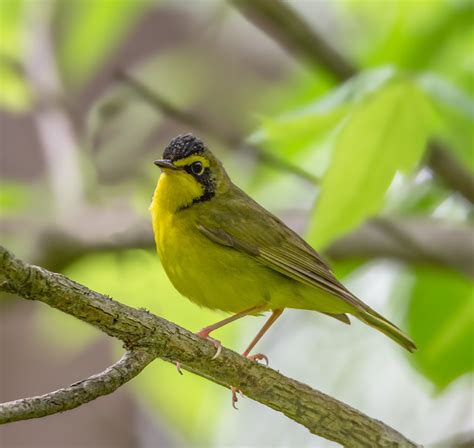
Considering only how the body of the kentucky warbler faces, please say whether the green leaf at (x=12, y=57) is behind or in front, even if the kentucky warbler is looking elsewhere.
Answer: in front

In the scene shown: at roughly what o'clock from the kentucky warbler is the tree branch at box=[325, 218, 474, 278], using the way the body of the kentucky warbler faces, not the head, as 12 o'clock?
The tree branch is roughly at 5 o'clock from the kentucky warbler.

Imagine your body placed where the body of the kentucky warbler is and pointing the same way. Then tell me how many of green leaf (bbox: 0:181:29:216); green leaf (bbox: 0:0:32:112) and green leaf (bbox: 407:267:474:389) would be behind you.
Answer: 1

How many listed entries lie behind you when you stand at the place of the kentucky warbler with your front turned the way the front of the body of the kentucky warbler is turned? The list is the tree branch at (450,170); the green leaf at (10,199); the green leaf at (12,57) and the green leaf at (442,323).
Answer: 2

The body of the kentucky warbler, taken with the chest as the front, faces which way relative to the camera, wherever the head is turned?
to the viewer's left

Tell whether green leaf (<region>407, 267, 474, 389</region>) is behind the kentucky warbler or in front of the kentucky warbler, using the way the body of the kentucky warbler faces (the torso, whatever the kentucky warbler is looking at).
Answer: behind
